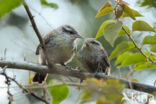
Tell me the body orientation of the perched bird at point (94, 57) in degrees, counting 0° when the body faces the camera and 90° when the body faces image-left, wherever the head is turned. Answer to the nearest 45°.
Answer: approximately 45°

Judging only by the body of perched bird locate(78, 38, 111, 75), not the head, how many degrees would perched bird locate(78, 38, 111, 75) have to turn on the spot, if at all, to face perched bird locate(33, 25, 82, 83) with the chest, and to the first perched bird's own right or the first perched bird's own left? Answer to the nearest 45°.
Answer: approximately 45° to the first perched bird's own right

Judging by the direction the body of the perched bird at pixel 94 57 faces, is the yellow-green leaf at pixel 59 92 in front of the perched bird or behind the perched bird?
in front
